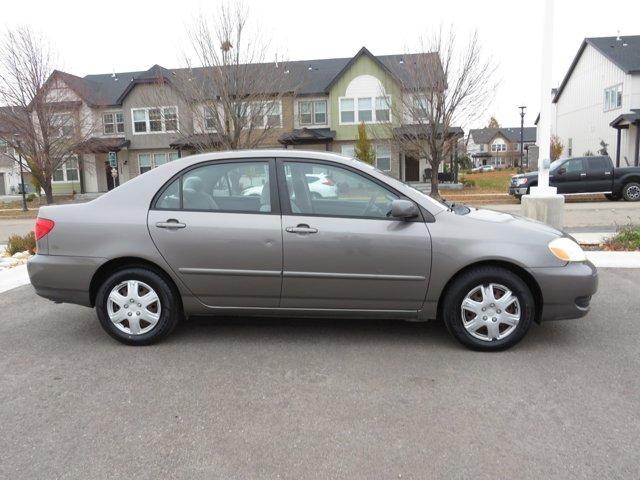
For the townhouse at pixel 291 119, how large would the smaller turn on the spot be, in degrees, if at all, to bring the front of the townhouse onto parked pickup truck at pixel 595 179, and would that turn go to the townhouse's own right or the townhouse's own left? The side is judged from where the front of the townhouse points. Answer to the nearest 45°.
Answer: approximately 45° to the townhouse's own left

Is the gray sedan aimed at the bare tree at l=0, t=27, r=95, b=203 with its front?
no

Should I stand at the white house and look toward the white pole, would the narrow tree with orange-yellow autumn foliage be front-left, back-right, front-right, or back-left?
front-right

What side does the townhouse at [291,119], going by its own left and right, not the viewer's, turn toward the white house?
left

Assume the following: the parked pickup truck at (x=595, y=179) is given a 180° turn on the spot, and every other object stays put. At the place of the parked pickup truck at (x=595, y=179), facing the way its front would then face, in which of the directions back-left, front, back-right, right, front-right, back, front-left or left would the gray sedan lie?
right

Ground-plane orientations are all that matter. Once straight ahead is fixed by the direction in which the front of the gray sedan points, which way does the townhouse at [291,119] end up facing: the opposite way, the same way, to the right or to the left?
to the right

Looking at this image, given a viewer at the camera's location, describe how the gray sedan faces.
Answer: facing to the right of the viewer

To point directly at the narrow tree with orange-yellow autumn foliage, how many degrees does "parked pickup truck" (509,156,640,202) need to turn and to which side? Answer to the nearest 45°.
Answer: approximately 45° to its right

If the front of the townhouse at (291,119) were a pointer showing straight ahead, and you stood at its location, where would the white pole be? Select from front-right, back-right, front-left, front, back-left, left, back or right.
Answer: front

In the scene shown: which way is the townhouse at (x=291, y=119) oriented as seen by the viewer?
toward the camera

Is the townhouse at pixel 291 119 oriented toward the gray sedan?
yes

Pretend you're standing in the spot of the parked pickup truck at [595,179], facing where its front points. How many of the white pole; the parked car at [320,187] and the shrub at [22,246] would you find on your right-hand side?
0

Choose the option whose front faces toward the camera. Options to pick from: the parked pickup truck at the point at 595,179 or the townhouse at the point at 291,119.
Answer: the townhouse

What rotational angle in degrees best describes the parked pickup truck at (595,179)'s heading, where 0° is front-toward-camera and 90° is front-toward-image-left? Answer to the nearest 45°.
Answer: approximately 90°

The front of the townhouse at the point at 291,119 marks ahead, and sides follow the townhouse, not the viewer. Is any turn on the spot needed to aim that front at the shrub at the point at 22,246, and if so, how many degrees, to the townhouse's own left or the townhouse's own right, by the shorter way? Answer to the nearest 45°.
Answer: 0° — it already faces it

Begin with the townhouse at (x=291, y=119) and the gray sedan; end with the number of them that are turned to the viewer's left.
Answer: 0

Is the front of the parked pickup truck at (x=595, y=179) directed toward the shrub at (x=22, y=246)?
no
